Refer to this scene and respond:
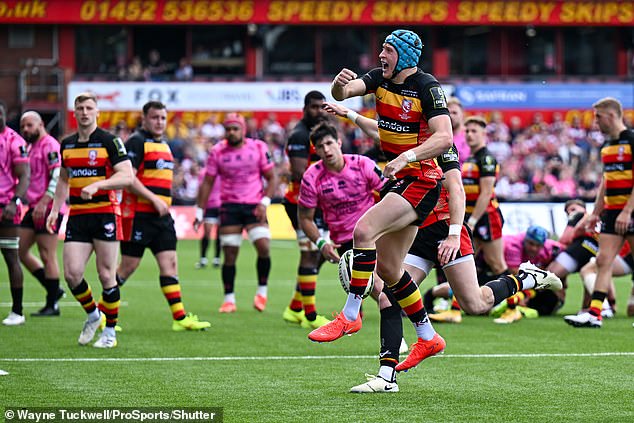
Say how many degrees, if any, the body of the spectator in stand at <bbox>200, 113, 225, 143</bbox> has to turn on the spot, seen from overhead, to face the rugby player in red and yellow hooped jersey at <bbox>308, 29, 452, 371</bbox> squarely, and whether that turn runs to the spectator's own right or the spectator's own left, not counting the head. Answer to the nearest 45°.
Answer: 0° — they already face them

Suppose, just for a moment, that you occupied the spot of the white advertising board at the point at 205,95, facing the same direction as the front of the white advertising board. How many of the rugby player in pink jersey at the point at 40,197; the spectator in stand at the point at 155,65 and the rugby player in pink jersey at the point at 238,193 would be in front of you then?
2

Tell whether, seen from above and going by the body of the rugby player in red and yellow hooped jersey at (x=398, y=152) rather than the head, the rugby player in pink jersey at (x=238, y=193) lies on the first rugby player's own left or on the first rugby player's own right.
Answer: on the first rugby player's own right

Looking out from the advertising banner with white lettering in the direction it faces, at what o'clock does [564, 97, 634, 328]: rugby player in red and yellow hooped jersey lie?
The rugby player in red and yellow hooped jersey is roughly at 12 o'clock from the advertising banner with white lettering.

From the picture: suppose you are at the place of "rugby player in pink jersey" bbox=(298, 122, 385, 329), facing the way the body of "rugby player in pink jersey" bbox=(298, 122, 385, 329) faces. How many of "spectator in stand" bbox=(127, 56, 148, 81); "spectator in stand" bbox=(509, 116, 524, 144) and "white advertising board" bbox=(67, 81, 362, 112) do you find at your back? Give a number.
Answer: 3
